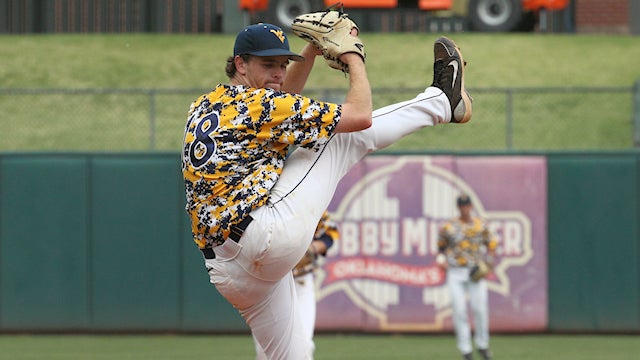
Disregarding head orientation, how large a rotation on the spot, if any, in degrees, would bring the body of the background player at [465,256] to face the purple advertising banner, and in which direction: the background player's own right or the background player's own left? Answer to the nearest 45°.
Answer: approximately 180°

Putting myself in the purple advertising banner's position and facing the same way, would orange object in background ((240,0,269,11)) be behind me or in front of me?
behind

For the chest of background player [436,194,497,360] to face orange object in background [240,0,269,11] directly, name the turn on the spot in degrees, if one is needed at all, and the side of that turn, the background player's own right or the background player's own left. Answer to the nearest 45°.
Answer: approximately 180°

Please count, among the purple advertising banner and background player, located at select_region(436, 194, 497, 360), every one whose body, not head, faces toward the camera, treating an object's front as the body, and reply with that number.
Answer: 2

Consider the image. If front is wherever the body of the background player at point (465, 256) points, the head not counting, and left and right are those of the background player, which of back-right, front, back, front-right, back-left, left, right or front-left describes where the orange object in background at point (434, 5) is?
back

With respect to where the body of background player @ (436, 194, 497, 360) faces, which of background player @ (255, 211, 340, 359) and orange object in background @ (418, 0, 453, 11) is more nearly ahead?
the background player

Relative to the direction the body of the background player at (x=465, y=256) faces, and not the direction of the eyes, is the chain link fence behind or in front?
behind

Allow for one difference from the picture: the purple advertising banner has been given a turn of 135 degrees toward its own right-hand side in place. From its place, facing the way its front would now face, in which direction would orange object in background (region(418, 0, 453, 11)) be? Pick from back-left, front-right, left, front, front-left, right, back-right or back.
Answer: front-right

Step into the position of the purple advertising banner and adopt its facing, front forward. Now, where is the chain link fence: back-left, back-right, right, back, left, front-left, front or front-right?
back

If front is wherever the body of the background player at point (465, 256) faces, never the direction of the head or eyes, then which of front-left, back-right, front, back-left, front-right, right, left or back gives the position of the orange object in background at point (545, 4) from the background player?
back
